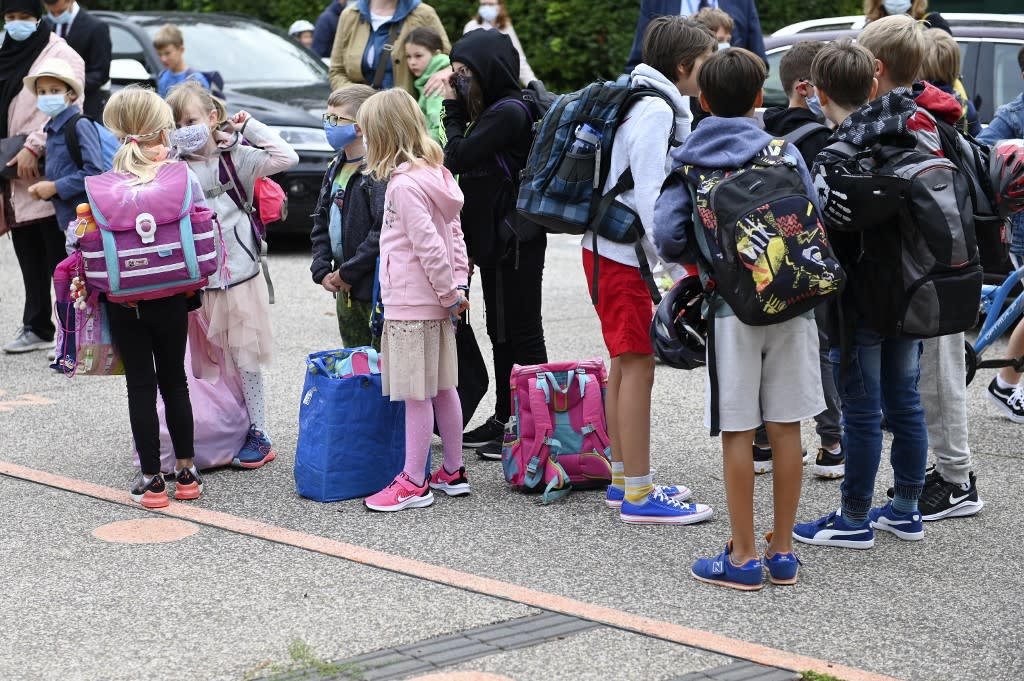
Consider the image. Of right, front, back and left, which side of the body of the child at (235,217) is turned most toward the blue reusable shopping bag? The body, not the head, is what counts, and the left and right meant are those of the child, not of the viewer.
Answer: left

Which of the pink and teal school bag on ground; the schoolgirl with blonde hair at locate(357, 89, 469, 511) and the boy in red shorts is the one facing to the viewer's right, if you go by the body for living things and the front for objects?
the boy in red shorts

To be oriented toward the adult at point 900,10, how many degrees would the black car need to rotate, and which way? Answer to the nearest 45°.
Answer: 0° — it already faces them

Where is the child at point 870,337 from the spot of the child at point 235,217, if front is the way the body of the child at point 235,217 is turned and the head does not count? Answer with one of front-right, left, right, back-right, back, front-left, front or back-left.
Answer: left

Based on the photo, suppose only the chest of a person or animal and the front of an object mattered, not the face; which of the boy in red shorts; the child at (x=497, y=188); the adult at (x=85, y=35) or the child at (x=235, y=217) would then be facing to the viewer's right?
the boy in red shorts

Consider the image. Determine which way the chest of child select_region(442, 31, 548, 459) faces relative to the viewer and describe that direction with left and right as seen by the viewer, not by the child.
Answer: facing to the left of the viewer

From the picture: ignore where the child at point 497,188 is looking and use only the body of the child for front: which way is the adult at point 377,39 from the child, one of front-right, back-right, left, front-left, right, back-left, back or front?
right

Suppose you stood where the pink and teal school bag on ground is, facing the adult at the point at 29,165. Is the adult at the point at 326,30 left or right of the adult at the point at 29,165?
right

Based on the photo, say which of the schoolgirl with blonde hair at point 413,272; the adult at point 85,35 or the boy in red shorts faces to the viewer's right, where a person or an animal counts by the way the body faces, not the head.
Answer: the boy in red shorts

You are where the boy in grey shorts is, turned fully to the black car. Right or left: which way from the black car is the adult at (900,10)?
right
